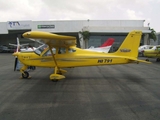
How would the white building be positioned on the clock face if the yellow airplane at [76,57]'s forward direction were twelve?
The white building is roughly at 3 o'clock from the yellow airplane.

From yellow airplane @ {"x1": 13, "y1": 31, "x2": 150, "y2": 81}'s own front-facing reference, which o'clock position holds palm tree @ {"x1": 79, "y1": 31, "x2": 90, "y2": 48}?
The palm tree is roughly at 3 o'clock from the yellow airplane.

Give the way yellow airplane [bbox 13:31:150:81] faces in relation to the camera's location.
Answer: facing to the left of the viewer
